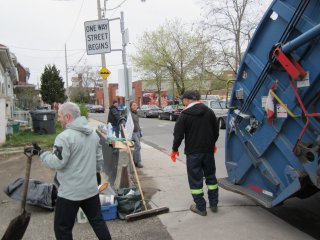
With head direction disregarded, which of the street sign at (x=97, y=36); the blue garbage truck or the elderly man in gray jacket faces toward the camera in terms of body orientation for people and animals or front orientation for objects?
the street sign

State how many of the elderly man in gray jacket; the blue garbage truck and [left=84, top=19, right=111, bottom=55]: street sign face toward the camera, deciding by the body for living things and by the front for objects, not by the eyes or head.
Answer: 1

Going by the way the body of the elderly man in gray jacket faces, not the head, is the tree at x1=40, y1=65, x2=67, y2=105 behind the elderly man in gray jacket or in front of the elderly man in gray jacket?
in front

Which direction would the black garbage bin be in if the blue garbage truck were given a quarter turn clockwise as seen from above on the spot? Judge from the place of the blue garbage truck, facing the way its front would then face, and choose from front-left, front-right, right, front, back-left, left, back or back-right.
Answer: back

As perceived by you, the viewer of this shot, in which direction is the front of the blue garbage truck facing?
facing away from the viewer and to the right of the viewer

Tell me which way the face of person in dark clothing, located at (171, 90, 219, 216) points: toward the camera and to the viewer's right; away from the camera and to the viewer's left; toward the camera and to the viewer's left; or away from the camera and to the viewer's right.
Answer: away from the camera and to the viewer's left

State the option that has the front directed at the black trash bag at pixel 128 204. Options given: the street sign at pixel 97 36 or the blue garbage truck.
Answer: the street sign

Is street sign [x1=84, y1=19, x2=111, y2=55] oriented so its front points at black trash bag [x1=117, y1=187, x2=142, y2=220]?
yes

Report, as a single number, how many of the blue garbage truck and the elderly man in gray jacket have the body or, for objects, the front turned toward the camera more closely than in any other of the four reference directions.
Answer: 0

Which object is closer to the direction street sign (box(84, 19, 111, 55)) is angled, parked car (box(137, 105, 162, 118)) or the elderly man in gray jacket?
the elderly man in gray jacket

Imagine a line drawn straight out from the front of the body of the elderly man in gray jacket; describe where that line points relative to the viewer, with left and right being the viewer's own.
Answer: facing away from the viewer and to the left of the viewer

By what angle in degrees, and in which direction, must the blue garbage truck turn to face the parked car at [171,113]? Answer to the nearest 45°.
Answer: approximately 45° to its left
